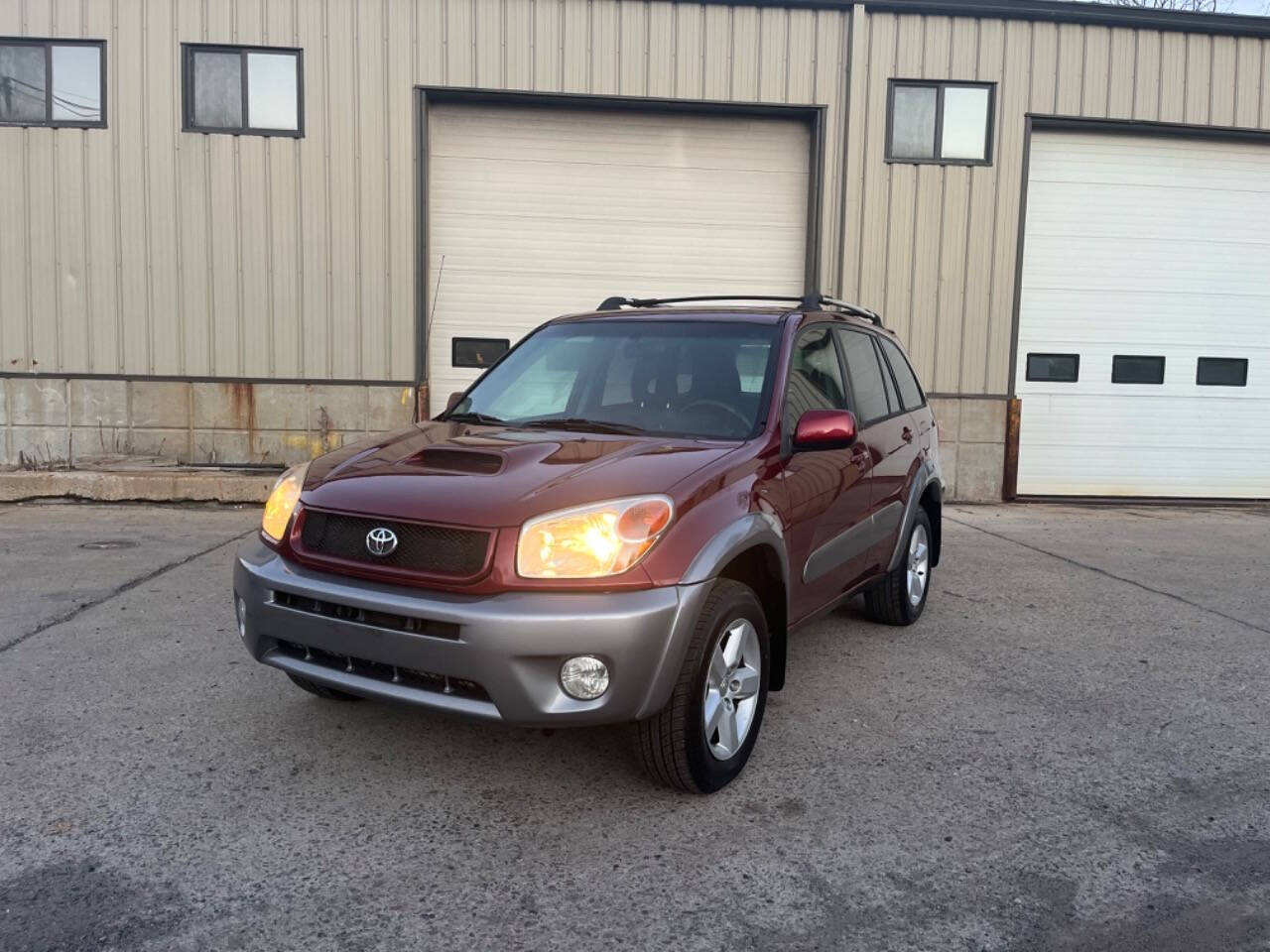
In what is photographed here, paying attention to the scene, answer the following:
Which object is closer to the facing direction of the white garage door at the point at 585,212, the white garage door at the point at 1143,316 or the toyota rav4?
the toyota rav4

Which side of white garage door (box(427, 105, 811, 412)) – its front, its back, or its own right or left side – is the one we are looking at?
front

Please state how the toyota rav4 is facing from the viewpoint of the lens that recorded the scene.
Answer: facing the viewer and to the left of the viewer

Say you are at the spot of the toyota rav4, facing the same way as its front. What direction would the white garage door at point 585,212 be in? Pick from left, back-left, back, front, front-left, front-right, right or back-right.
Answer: back-right

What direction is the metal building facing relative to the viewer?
toward the camera

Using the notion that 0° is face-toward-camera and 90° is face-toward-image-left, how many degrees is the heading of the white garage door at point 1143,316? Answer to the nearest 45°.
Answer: approximately 0°

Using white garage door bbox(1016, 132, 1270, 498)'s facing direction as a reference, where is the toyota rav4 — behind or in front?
in front

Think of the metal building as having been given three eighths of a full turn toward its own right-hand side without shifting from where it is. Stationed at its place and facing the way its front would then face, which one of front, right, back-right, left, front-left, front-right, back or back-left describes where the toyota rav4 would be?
back-left

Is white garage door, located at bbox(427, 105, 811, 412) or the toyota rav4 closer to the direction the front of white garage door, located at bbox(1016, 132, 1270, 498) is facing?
the toyota rav4

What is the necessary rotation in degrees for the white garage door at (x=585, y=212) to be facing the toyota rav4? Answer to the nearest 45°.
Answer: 0° — it already faces it

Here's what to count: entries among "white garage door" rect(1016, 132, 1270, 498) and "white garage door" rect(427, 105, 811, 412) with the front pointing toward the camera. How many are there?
2

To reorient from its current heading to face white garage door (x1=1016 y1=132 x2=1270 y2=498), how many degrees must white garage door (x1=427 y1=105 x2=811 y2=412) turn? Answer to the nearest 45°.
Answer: approximately 90° to its left
